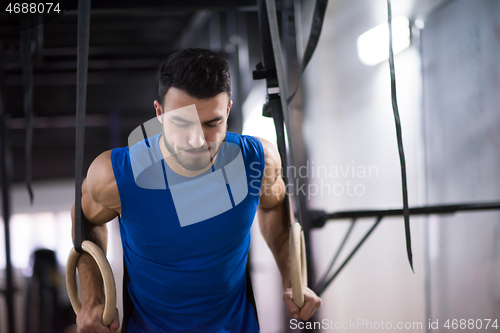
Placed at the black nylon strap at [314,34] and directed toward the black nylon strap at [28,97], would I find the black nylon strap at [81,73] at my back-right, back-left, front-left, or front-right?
front-left

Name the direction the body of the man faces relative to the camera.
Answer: toward the camera

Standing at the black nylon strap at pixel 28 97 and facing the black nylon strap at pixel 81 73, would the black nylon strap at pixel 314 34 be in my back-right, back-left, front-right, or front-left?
front-left

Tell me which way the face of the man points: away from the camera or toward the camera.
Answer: toward the camera
